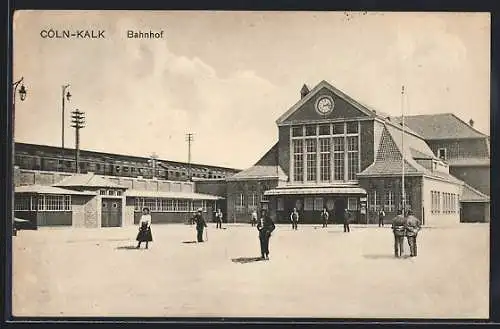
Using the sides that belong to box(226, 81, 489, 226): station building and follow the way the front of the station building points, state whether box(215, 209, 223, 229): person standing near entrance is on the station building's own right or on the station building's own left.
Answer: on the station building's own right

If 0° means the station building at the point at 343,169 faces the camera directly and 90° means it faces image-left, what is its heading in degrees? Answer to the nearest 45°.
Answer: approximately 0°

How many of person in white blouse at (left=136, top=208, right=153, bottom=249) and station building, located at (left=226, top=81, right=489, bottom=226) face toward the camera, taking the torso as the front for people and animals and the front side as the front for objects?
2

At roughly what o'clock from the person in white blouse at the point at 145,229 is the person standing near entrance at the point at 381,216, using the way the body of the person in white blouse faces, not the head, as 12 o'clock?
The person standing near entrance is roughly at 7 o'clock from the person in white blouse.

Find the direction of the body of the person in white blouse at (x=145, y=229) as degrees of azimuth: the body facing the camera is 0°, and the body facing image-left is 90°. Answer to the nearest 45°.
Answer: approximately 0°
